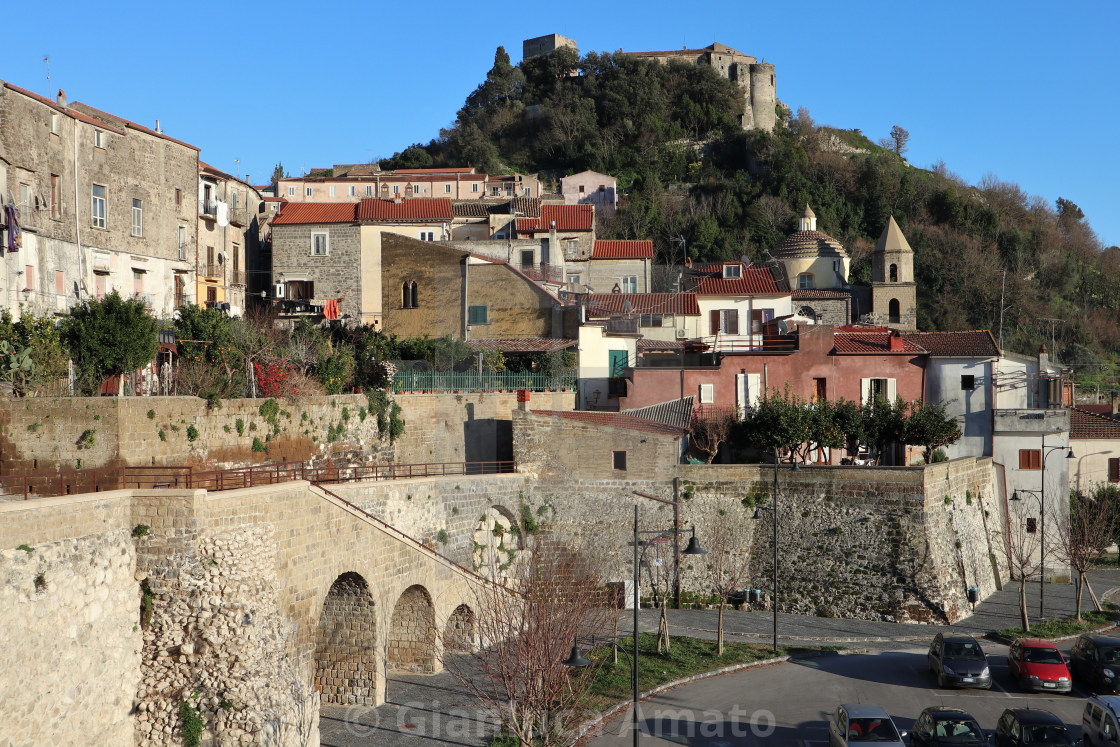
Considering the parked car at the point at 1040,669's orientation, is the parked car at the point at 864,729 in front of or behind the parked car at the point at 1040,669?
in front

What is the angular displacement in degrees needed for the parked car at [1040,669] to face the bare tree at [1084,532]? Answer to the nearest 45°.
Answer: approximately 180°

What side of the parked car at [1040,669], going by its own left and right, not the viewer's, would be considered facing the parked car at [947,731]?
front

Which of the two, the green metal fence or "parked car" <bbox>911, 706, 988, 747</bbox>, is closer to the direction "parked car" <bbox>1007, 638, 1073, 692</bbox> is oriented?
the parked car

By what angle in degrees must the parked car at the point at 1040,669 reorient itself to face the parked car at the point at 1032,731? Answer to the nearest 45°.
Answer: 0° — it already faces it

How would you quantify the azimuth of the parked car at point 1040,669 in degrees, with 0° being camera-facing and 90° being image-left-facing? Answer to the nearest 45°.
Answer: approximately 0°

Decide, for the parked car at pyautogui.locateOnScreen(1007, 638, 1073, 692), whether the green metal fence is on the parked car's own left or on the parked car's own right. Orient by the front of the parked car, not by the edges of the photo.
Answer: on the parked car's own right

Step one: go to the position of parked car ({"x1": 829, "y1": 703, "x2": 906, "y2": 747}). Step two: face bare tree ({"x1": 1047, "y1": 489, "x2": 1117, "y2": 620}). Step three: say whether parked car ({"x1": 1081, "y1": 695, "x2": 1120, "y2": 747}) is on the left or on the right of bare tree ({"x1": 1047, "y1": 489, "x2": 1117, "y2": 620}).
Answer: right

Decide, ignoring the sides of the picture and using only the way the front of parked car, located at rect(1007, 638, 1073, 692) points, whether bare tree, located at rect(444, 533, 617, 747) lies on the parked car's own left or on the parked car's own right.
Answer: on the parked car's own right

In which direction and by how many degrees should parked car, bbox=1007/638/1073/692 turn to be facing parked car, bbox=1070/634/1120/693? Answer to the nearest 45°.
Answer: approximately 135° to its left

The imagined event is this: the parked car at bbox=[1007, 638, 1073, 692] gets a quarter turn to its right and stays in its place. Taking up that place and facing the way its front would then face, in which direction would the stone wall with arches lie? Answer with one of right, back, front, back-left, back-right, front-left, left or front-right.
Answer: front-left

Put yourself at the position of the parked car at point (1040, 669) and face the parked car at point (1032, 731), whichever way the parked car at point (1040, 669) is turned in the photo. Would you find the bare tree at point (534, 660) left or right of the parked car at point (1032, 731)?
right

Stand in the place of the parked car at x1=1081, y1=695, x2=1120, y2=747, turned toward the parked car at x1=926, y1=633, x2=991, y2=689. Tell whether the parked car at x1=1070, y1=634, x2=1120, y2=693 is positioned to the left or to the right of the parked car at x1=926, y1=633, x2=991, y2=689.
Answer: right

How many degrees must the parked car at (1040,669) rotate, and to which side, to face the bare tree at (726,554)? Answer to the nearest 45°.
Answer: approximately 135° to its right

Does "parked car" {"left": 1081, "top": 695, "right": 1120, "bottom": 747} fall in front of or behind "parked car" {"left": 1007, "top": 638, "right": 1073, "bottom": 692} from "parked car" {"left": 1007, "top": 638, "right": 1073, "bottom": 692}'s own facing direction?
in front
